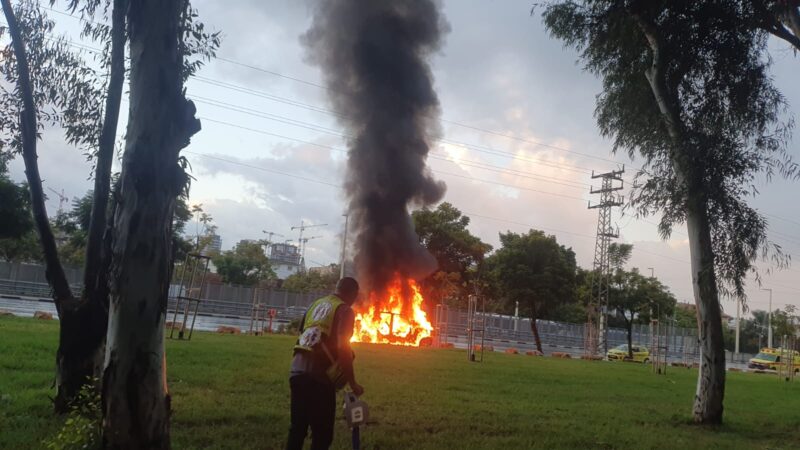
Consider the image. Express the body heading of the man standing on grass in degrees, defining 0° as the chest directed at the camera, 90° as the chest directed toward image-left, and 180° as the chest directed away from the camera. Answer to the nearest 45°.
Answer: approximately 225°

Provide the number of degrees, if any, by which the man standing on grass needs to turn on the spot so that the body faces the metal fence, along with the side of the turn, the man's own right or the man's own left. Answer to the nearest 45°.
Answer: approximately 45° to the man's own left

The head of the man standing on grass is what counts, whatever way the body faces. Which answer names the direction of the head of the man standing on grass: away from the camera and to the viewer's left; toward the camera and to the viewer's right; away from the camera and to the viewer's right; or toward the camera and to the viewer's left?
away from the camera and to the viewer's right

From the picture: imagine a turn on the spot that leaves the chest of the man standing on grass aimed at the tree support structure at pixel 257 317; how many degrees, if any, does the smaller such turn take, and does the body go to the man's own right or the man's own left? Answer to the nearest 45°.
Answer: approximately 45° to the man's own left

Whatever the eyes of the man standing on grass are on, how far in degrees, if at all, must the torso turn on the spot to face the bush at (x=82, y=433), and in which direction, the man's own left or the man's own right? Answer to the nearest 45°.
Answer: approximately 135° to the man's own left

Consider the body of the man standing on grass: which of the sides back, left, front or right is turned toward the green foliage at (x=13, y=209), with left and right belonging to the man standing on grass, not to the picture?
left

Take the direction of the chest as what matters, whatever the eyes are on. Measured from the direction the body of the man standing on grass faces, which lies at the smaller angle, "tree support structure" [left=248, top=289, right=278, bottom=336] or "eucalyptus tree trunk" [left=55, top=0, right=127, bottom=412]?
the tree support structure
